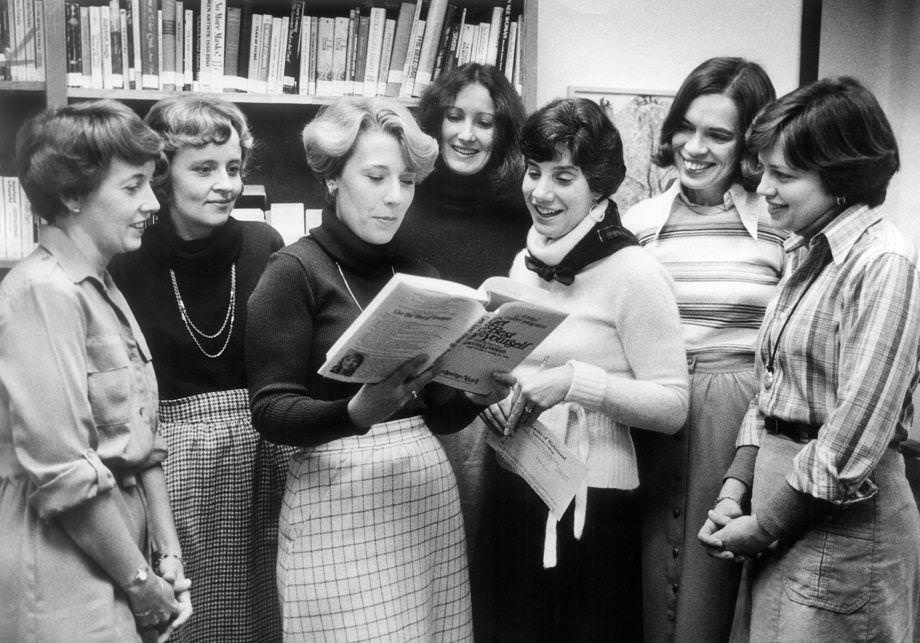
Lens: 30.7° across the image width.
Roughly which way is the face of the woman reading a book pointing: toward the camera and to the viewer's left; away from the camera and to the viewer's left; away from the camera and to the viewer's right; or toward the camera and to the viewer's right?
toward the camera and to the viewer's right

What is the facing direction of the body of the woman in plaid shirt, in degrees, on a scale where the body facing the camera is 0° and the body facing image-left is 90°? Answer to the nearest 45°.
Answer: approximately 90°

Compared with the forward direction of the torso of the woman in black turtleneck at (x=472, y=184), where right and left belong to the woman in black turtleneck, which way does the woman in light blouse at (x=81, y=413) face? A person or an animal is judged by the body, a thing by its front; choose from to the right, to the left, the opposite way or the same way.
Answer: to the left

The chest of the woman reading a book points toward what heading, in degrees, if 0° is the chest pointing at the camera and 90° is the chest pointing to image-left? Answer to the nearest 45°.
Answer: approximately 315°

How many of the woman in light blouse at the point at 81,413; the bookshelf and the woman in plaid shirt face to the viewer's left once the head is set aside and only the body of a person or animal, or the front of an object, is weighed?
1

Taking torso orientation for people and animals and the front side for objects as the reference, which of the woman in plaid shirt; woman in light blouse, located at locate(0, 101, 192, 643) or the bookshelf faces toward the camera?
the bookshelf

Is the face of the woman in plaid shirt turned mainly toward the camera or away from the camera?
toward the camera

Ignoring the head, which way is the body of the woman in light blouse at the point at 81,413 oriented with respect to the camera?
to the viewer's right

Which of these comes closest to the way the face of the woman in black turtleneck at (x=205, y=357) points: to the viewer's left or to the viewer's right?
to the viewer's right

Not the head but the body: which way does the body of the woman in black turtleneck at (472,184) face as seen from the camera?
toward the camera

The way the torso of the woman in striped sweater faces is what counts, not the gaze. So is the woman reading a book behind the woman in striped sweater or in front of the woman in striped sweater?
in front

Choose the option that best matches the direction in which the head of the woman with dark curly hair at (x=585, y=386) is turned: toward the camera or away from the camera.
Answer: toward the camera

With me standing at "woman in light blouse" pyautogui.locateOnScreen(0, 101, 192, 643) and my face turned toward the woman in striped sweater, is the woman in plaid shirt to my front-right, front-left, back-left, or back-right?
front-right
